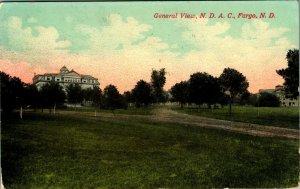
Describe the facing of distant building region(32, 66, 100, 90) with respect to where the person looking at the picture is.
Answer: facing the viewer and to the right of the viewer

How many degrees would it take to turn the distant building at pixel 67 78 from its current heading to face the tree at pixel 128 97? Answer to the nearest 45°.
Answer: approximately 45° to its left

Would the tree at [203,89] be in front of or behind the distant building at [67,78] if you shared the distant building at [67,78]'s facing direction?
in front

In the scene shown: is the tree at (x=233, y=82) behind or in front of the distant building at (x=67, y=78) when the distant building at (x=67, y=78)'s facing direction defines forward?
in front

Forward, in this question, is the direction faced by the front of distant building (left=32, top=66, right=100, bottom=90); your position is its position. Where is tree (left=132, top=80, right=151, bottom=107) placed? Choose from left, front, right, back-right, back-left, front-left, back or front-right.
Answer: front-left
